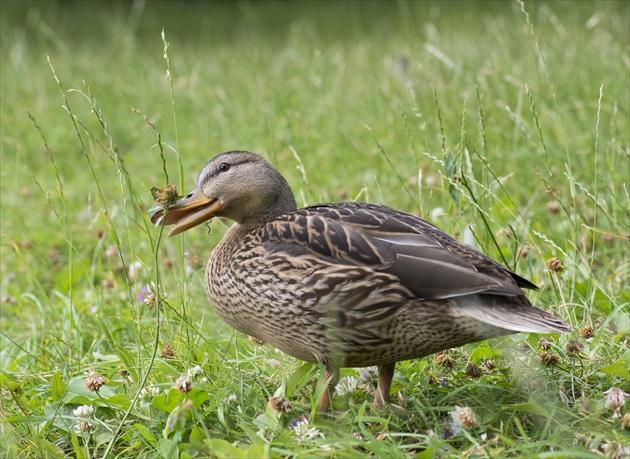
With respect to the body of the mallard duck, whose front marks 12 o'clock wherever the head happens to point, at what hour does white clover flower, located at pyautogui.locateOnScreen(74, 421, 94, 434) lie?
The white clover flower is roughly at 12 o'clock from the mallard duck.

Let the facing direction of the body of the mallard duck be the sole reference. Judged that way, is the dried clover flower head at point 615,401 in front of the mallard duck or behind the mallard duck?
behind

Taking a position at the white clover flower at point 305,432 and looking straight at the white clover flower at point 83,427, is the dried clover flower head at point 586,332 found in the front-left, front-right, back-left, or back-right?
back-right

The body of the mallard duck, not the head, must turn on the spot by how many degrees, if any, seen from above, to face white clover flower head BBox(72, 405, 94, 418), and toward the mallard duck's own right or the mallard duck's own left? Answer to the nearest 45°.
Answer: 0° — it already faces it

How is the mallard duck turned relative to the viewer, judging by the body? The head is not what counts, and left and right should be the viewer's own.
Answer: facing to the left of the viewer
